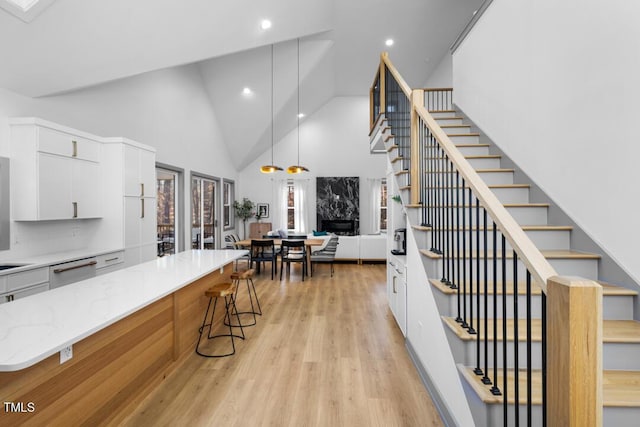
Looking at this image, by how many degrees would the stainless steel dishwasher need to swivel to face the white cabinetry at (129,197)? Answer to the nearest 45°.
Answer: approximately 90° to its left

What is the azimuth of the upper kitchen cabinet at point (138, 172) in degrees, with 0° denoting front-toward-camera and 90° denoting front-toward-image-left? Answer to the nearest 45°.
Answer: approximately 315°

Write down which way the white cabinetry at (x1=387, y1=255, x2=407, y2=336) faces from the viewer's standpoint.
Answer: facing to the left of the viewer

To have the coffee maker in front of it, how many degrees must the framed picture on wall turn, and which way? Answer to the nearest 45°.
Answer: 0° — it already faces it

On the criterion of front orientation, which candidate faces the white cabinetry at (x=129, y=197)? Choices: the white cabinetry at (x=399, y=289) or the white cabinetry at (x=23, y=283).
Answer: the white cabinetry at (x=399, y=289)

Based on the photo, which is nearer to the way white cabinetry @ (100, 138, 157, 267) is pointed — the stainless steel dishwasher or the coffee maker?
the coffee maker

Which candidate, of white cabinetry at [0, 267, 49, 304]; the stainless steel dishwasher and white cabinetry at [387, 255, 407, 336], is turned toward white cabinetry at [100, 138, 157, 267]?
white cabinetry at [387, 255, 407, 336]

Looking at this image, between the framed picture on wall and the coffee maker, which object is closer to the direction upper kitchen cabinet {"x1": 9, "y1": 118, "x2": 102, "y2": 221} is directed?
the coffee maker
